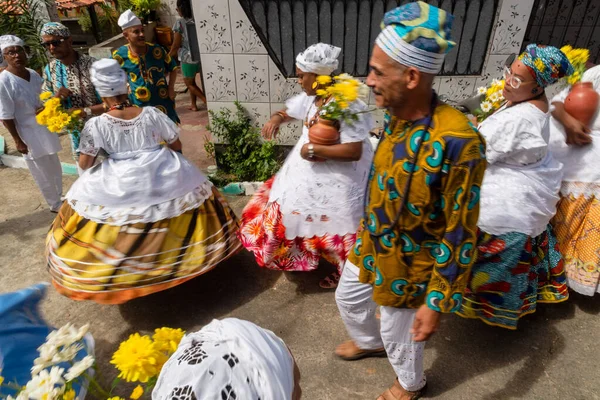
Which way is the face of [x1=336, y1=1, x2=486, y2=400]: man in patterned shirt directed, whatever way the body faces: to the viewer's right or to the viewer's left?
to the viewer's left

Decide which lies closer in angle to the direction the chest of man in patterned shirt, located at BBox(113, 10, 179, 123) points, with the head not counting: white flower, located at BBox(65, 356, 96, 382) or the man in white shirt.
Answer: the white flower

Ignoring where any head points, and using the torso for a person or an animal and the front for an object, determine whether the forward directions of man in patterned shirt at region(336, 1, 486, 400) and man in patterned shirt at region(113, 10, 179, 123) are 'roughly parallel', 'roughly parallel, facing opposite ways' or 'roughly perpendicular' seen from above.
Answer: roughly perpendicular

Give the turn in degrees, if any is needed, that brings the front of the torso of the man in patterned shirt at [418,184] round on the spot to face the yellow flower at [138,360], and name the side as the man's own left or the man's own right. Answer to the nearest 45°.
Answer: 0° — they already face it

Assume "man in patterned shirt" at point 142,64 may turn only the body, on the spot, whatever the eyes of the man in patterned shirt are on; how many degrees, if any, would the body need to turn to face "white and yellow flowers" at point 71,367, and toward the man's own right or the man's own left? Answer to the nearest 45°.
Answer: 0° — they already face it

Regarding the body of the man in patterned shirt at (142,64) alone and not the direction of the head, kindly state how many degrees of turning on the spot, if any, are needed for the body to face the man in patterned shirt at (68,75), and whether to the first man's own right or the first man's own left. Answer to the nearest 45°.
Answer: approximately 45° to the first man's own right

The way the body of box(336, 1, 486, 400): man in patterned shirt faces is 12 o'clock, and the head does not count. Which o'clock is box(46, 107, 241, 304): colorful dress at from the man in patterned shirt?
The colorful dress is roughly at 2 o'clock from the man in patterned shirt.
